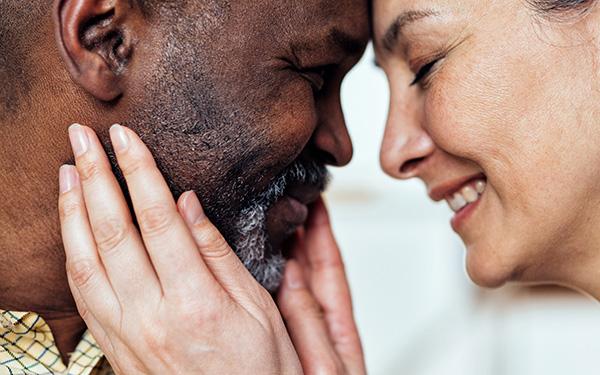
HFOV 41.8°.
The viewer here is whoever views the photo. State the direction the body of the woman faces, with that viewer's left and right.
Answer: facing to the left of the viewer

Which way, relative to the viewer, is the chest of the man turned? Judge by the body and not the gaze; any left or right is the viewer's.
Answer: facing to the right of the viewer

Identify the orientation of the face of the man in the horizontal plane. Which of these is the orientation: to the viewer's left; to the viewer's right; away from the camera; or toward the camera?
to the viewer's right

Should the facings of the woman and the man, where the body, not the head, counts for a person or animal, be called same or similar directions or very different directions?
very different directions
